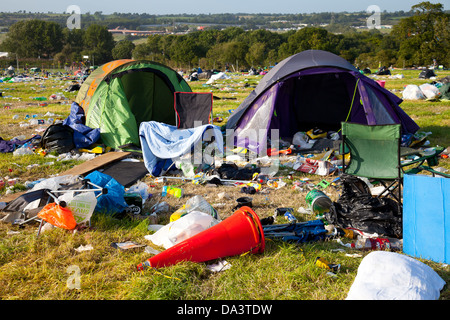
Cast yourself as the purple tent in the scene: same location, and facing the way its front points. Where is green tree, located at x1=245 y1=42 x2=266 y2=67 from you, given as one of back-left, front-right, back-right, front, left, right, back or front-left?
back

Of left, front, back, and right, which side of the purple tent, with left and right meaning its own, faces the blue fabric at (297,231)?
front

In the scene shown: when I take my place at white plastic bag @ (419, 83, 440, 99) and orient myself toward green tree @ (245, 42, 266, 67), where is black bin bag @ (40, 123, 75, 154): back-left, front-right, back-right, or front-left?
back-left

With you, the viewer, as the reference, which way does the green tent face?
facing the viewer and to the right of the viewer

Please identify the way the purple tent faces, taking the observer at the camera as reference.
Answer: facing the viewer

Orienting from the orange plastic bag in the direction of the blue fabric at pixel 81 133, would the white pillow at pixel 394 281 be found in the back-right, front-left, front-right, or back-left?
back-right

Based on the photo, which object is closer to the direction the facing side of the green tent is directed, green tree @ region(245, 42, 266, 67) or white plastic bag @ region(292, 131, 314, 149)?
the white plastic bag

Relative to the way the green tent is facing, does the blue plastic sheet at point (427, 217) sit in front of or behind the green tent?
in front
